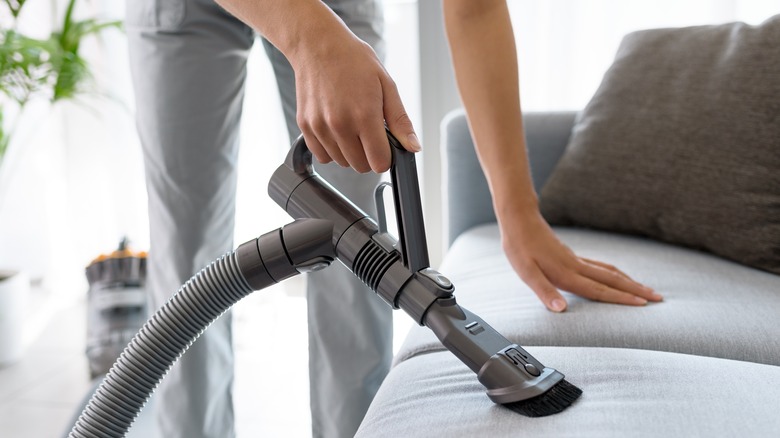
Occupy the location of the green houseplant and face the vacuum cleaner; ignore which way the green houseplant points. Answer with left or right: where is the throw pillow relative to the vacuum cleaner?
left

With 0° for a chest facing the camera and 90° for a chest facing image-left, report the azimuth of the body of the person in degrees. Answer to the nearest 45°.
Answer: approximately 315°

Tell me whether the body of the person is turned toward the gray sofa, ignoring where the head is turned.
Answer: yes
